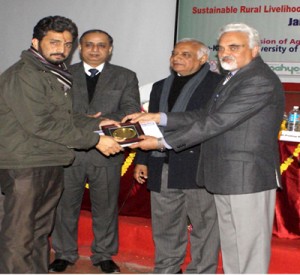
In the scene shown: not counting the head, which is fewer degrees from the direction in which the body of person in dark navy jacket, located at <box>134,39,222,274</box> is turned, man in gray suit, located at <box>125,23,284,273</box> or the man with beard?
the man with beard

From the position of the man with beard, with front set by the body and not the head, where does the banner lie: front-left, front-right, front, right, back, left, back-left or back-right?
front-left

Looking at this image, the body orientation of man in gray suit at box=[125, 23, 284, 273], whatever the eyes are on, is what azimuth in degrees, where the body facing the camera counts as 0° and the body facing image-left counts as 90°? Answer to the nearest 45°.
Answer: approximately 90°

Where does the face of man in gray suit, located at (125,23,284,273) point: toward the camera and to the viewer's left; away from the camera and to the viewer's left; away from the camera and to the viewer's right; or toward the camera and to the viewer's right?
toward the camera and to the viewer's left

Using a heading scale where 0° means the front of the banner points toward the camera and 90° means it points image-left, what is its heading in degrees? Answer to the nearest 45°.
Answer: approximately 0°

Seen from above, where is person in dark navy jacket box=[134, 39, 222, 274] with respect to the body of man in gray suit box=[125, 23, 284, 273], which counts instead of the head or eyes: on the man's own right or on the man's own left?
on the man's own right

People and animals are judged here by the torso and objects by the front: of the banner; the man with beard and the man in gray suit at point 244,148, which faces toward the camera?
the banner

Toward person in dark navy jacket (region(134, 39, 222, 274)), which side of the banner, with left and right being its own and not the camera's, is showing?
front
